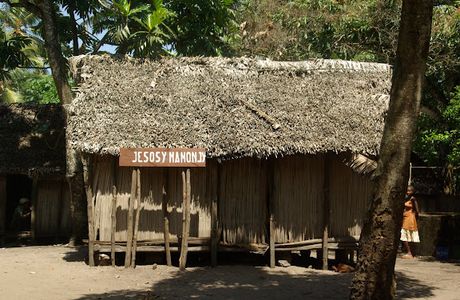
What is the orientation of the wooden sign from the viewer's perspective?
toward the camera

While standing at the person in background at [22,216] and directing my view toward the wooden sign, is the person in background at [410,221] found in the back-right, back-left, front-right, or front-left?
front-left

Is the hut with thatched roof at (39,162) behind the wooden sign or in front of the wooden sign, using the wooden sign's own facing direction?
behind

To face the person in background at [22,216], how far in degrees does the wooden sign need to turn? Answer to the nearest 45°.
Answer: approximately 135° to its right

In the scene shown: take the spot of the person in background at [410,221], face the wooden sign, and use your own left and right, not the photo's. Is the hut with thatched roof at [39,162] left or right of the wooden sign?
right

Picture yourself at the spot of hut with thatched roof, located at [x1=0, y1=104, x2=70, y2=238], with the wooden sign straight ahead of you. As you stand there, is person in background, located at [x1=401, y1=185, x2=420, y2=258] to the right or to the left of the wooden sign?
left

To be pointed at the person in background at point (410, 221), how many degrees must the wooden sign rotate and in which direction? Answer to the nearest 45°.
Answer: approximately 90° to its left
